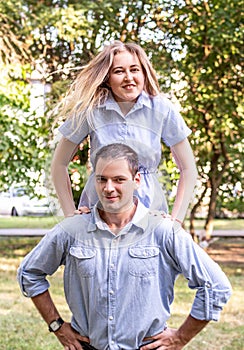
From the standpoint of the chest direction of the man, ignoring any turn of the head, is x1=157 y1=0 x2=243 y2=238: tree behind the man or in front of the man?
behind

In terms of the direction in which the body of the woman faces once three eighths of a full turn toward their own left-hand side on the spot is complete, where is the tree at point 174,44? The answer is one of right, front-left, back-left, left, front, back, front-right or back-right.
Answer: front-left

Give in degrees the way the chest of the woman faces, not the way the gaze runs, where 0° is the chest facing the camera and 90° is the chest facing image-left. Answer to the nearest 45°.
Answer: approximately 0°

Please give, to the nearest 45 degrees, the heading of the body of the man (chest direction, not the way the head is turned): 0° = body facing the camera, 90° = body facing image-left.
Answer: approximately 0°

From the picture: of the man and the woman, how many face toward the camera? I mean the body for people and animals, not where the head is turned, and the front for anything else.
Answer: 2

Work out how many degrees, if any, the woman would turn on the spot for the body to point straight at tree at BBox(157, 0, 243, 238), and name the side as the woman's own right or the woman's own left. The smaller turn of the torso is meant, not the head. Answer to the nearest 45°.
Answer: approximately 180°
